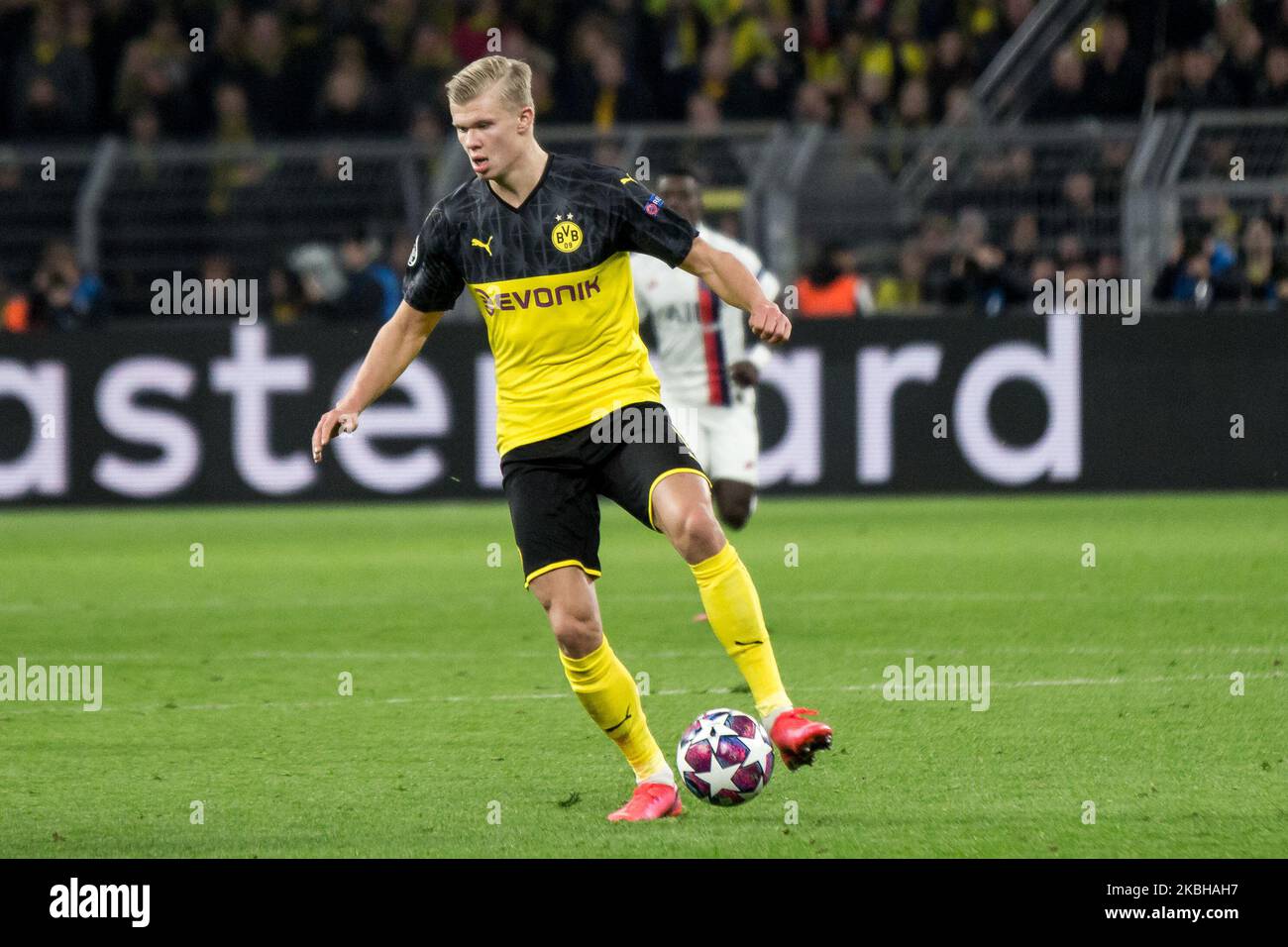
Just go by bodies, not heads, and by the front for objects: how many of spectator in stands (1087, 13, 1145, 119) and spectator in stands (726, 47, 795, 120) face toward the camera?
2

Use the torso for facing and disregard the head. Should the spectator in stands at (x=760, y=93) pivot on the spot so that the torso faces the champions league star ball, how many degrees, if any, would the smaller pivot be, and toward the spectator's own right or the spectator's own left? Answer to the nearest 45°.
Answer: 0° — they already face it

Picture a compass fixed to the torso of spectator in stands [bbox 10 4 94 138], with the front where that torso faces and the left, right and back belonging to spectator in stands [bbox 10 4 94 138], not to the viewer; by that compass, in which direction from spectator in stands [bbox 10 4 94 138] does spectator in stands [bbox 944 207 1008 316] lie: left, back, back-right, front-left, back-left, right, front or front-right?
front-left

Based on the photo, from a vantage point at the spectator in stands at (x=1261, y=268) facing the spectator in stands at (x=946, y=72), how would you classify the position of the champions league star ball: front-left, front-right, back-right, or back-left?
back-left

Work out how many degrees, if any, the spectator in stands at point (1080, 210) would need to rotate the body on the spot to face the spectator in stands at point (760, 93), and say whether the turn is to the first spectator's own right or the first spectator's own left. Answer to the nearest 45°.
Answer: approximately 135° to the first spectator's own right

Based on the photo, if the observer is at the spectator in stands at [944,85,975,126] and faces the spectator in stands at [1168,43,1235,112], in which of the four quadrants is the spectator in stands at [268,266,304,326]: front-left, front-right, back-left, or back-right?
back-right

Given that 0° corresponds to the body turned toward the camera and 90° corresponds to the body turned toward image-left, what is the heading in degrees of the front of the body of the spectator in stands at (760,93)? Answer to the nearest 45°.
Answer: approximately 0°

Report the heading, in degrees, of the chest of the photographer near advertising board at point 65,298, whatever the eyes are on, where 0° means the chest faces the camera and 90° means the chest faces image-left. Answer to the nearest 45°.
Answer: approximately 0°

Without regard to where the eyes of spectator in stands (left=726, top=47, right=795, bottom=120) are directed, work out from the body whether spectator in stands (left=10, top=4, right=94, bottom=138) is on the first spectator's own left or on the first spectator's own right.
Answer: on the first spectator's own right

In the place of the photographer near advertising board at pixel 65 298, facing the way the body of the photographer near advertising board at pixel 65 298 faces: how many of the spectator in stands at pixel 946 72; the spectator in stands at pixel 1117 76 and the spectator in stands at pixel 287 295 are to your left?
3

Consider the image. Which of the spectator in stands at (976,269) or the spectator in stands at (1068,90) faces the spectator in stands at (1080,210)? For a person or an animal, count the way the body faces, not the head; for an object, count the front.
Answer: the spectator in stands at (1068,90)
